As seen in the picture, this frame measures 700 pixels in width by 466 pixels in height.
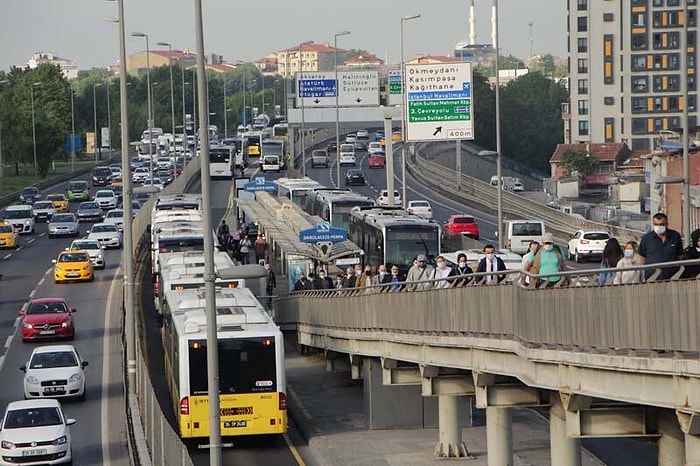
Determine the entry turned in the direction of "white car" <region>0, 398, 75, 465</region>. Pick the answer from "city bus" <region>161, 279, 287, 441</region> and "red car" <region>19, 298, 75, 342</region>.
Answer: the red car

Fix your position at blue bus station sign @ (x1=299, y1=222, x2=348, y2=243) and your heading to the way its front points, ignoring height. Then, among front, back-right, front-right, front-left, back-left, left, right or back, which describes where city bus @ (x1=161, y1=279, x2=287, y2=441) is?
front

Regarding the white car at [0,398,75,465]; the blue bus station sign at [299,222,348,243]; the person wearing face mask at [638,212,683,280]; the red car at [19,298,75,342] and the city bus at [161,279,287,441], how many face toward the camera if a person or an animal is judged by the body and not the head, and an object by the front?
4

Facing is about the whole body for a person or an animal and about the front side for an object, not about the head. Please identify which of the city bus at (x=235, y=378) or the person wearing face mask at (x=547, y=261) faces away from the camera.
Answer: the city bus

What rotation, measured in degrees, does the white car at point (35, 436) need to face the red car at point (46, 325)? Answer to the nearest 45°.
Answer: approximately 180°

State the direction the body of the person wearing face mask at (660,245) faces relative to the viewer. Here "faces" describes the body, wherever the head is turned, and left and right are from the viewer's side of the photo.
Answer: facing the viewer

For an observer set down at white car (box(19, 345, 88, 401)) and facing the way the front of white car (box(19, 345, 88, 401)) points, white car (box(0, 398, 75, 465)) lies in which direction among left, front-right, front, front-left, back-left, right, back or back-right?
front

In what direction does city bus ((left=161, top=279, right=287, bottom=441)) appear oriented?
away from the camera

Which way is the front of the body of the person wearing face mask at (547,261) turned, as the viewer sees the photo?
toward the camera
